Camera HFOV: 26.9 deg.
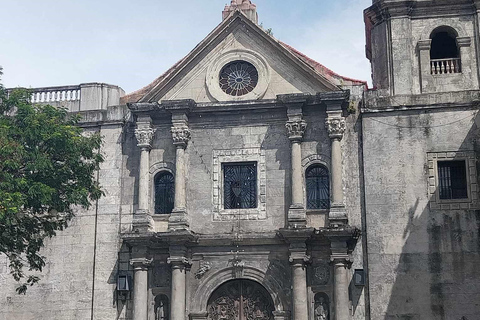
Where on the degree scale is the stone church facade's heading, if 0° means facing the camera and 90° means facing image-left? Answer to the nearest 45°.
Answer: approximately 0°

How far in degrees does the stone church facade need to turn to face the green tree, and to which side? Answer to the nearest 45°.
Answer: approximately 45° to its right
